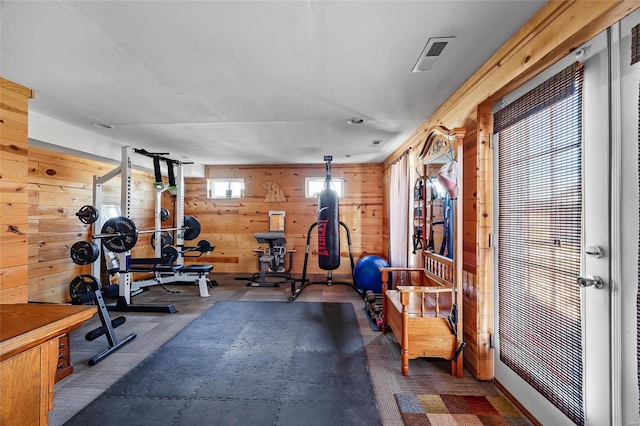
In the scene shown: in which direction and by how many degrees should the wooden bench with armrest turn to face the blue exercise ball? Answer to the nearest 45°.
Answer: approximately 90° to its right

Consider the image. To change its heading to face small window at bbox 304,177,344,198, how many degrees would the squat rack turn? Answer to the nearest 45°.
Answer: approximately 45° to its left

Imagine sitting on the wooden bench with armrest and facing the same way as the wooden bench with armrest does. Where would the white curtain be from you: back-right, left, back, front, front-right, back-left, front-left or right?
right

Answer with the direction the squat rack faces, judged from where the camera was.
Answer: facing the viewer and to the right of the viewer

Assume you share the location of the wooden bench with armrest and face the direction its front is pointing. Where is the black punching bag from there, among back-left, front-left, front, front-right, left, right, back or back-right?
front-right

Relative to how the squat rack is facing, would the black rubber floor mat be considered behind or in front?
in front

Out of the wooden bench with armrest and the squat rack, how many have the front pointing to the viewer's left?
1

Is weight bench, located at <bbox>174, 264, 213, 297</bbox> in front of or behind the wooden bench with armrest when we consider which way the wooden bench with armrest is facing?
in front

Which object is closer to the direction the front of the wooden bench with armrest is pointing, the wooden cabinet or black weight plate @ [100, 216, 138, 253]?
the black weight plate

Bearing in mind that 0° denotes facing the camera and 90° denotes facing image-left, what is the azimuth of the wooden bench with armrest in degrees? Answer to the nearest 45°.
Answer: approximately 90°

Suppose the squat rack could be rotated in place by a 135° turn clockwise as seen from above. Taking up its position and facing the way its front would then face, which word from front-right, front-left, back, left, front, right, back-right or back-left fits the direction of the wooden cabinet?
left

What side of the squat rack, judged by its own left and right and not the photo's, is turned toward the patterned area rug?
front

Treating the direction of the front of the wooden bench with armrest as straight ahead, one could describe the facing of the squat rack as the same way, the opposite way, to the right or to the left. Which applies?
the opposite way

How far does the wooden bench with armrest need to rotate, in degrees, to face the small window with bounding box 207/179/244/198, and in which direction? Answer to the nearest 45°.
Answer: approximately 45° to its right

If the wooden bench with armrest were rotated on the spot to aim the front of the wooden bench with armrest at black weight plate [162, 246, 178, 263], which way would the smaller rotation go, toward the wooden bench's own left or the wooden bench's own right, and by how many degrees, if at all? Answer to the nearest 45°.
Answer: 0° — it already faces it

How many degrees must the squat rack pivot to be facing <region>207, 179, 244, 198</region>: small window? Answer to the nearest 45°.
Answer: approximately 90° to its left
